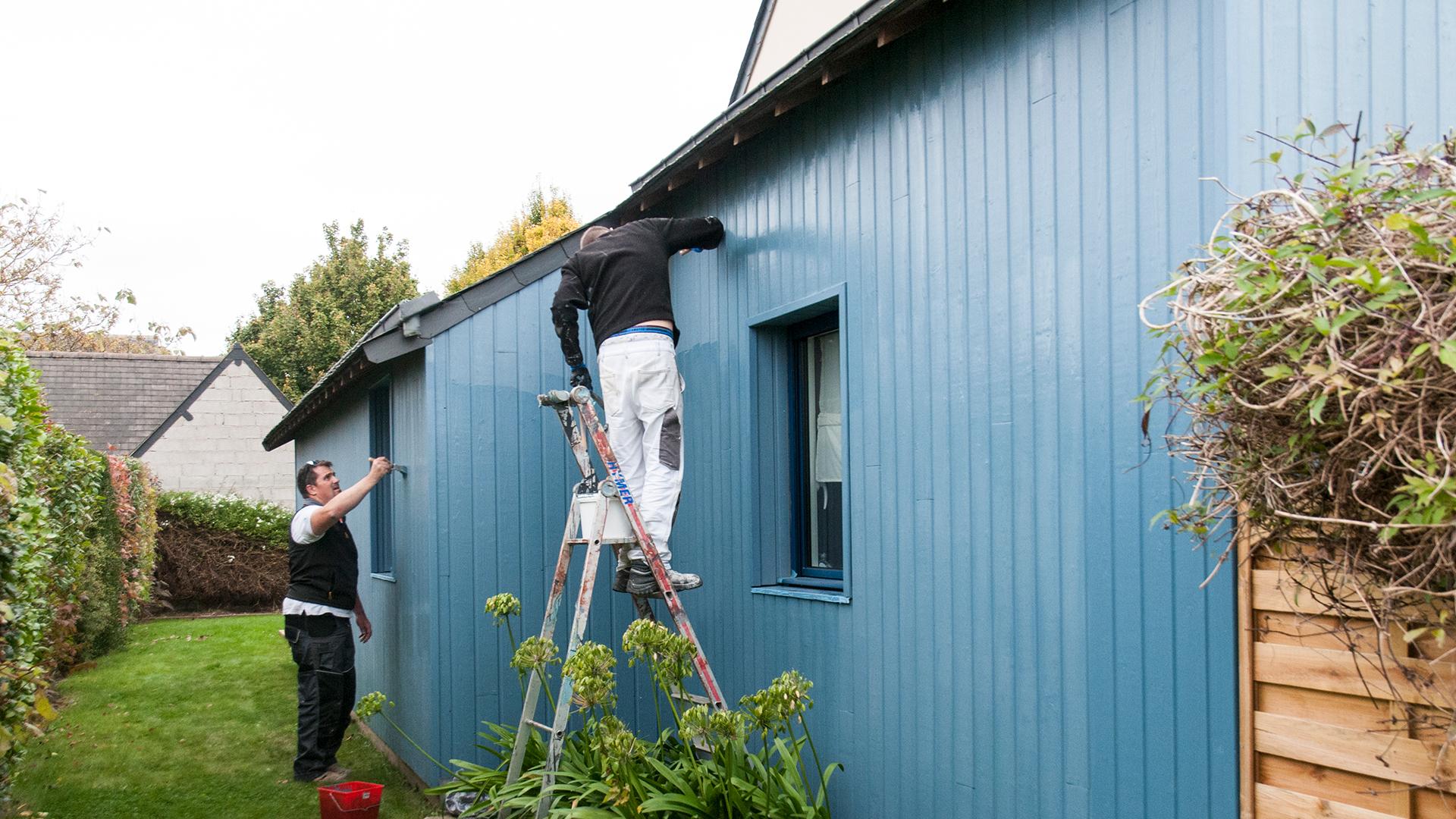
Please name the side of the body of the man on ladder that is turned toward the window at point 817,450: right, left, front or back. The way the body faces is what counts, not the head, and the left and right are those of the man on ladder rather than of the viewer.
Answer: right

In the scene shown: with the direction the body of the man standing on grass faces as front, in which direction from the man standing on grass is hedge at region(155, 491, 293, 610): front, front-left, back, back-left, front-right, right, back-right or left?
back-left

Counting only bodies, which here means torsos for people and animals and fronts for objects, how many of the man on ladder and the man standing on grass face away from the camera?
1

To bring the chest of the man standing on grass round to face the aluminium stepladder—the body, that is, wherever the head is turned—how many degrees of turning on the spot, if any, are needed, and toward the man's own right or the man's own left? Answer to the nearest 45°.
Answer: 0° — they already face it

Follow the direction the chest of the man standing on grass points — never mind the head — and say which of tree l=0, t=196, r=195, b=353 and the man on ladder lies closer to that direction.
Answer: the man on ladder

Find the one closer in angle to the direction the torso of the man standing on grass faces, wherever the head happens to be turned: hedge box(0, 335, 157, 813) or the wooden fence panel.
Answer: the wooden fence panel

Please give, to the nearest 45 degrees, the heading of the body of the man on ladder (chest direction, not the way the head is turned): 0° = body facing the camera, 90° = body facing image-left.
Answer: approximately 180°

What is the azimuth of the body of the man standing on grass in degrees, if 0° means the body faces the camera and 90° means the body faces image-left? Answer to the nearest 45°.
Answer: approximately 315°

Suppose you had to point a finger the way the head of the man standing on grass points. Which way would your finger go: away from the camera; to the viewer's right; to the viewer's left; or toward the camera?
to the viewer's right

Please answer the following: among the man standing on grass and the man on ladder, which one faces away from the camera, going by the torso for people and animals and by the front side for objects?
the man on ladder
